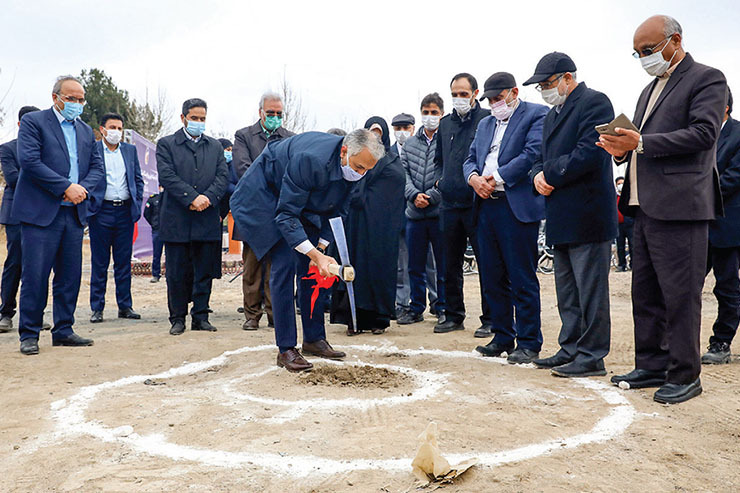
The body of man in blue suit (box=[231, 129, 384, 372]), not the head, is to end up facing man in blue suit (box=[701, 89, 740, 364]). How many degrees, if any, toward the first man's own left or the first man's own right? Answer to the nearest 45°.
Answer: approximately 45° to the first man's own left

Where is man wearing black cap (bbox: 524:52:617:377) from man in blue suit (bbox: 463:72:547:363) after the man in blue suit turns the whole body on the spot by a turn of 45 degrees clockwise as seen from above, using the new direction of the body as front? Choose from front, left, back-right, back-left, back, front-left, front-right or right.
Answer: back-left

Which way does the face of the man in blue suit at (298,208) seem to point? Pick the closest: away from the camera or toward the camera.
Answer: toward the camera

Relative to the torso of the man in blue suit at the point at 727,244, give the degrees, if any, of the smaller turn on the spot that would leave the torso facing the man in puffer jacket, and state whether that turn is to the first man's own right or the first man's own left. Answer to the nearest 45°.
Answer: approximately 45° to the first man's own right

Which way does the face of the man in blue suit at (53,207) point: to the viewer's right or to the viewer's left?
to the viewer's right

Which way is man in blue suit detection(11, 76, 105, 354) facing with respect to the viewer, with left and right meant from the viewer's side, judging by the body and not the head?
facing the viewer and to the right of the viewer

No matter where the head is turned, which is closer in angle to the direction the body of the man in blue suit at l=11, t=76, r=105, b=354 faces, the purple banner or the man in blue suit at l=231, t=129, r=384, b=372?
the man in blue suit

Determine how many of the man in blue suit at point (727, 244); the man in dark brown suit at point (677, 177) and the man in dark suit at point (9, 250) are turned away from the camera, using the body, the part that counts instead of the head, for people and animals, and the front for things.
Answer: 0

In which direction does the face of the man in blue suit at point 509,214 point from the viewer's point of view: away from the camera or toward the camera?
toward the camera

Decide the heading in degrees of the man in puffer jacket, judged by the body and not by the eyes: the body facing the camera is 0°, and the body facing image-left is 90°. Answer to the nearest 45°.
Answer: approximately 0°

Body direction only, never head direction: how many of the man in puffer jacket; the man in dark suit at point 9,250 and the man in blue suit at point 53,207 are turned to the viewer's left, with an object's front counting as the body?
0

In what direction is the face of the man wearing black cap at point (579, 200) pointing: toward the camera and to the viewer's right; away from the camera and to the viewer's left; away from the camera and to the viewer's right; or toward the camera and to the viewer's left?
toward the camera and to the viewer's left

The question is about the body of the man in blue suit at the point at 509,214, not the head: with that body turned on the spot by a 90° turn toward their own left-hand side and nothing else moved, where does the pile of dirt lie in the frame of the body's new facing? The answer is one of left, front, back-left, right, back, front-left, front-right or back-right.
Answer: right
